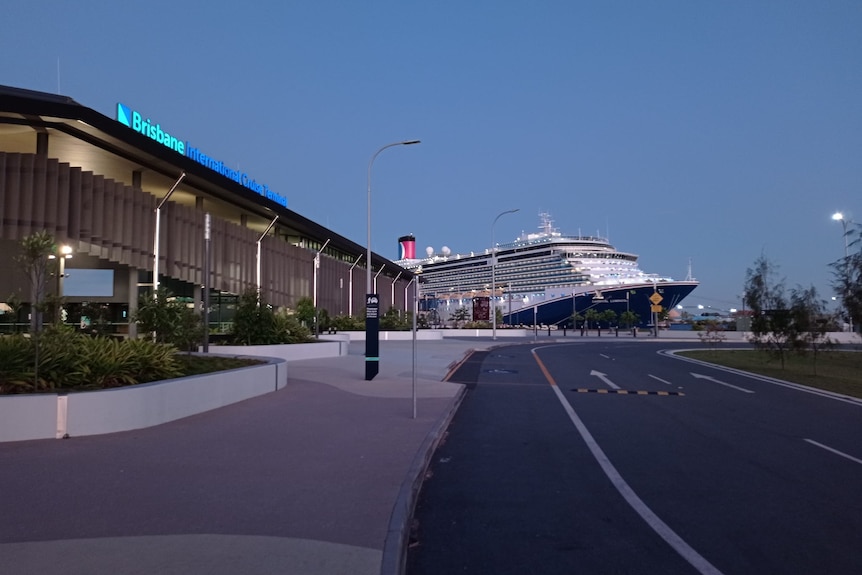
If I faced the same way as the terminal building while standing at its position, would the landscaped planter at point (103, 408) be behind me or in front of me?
in front

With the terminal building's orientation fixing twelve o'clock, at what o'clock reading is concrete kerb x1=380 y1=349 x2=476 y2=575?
The concrete kerb is roughly at 1 o'clock from the terminal building.

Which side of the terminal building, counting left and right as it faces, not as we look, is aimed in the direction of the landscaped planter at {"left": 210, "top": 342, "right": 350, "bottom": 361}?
front

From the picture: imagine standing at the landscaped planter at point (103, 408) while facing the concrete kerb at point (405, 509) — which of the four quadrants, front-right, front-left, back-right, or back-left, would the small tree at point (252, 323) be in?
back-left

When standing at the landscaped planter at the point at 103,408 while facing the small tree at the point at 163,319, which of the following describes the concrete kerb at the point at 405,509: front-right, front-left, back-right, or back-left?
back-right

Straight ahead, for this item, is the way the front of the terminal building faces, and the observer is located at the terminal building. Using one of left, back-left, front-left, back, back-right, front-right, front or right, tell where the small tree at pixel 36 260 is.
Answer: front-right

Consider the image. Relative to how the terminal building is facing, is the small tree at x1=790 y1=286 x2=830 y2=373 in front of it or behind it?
in front

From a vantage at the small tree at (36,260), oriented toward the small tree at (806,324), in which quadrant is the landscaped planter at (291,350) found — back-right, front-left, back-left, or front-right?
front-left

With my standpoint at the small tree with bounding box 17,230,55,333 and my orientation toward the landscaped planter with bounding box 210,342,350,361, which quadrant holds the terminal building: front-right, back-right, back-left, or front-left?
front-left

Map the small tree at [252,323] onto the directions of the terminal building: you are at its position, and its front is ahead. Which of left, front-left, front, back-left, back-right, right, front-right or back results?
front

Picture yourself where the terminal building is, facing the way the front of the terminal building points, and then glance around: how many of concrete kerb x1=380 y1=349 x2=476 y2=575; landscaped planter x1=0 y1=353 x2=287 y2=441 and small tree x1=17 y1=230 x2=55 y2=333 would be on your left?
0

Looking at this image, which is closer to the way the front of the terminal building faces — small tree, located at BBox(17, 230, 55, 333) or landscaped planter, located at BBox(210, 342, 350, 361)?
the landscaped planter

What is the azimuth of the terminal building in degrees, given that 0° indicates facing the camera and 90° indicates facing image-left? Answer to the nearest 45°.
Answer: approximately 315°
